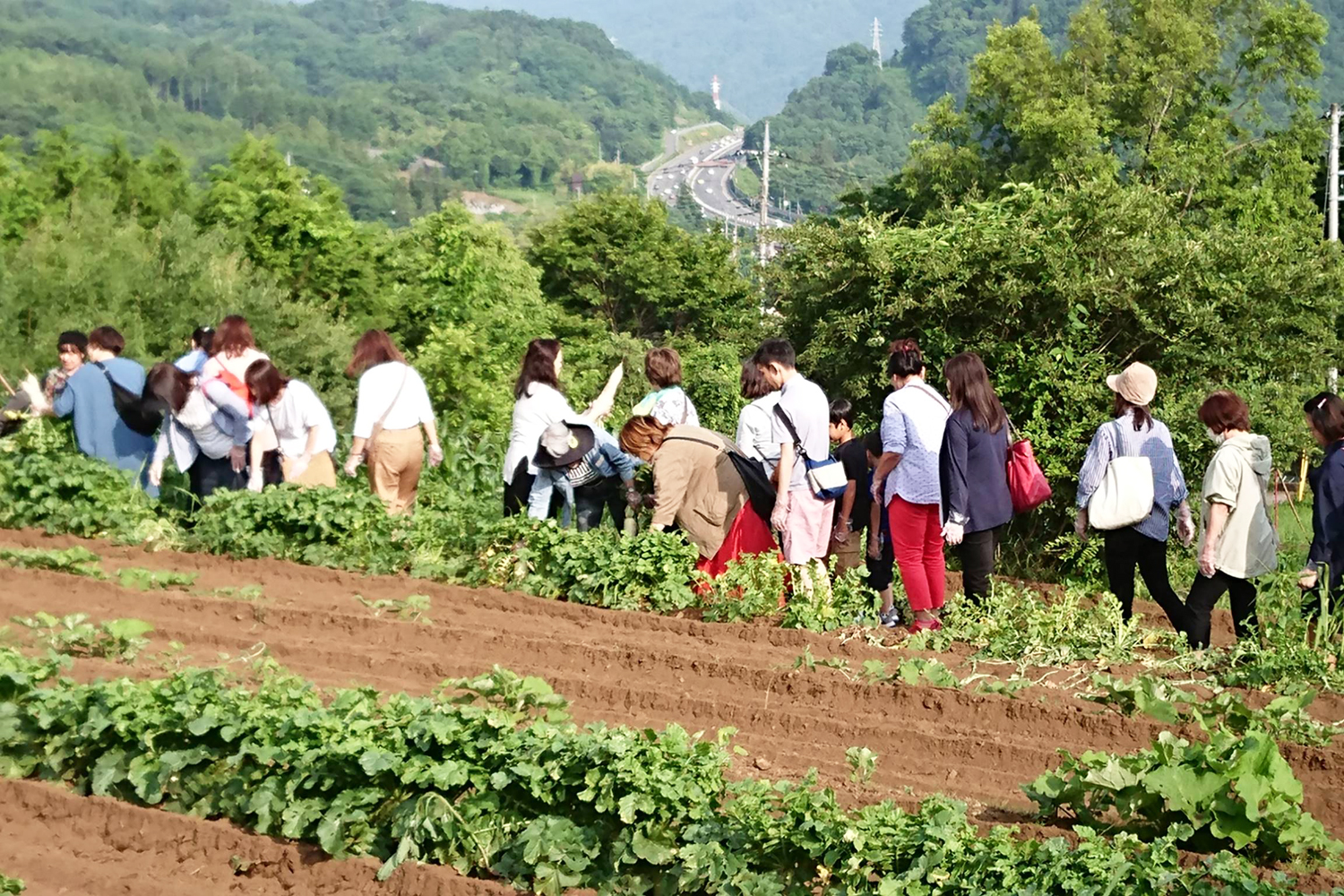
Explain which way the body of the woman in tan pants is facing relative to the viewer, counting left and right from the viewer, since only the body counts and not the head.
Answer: facing away from the viewer and to the left of the viewer

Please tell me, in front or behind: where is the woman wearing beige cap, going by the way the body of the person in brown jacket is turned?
behind

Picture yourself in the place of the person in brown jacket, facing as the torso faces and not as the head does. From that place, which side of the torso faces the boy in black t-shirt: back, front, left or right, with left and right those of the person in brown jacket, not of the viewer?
back

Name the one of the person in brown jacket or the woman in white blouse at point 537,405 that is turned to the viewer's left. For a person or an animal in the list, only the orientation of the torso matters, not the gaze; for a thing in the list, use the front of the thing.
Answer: the person in brown jacket

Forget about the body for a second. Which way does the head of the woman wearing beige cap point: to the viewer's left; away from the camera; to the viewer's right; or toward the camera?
away from the camera

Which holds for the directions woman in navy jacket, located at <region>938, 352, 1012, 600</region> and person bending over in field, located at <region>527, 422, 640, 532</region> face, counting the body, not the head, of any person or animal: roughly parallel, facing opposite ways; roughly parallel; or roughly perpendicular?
roughly perpendicular

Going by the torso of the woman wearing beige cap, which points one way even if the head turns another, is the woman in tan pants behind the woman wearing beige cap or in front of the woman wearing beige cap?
in front

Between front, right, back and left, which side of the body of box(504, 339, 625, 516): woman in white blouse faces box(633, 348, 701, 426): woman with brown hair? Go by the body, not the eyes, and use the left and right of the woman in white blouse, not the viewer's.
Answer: front

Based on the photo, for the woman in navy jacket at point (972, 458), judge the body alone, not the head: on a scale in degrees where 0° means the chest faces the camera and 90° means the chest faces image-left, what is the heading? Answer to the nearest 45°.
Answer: approximately 135°

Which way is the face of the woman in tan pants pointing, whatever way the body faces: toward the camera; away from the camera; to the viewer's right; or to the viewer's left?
away from the camera

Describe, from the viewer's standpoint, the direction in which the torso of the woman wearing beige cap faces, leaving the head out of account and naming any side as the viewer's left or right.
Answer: facing away from the viewer and to the left of the viewer

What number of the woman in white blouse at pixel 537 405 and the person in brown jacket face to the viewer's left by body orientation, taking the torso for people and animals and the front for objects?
1

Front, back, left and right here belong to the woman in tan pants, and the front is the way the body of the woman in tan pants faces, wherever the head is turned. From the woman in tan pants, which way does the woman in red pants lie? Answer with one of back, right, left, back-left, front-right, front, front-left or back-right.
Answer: back
